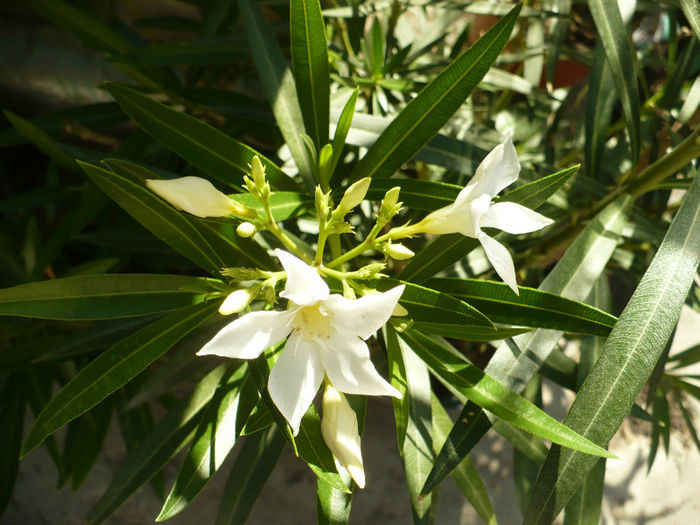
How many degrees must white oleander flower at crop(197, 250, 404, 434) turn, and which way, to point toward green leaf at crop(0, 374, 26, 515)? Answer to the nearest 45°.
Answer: approximately 135° to its right

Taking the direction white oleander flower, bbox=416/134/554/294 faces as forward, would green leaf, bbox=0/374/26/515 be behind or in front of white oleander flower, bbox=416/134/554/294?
behind

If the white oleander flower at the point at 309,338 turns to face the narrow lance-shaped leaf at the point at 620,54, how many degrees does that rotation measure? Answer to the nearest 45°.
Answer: approximately 135° to its left

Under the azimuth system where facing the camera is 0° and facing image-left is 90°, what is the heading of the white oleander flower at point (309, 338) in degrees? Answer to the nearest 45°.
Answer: approximately 0°

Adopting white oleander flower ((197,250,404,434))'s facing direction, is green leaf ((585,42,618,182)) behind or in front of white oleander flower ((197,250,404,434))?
behind

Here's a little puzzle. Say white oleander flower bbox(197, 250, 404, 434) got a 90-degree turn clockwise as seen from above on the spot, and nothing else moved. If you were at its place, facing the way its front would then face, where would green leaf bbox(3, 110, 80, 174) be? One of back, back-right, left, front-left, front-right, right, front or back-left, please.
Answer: front-right

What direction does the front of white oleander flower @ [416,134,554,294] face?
to the viewer's right
